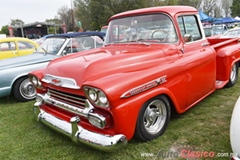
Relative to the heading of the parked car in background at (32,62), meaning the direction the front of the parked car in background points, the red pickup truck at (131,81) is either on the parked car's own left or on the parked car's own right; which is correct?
on the parked car's own left

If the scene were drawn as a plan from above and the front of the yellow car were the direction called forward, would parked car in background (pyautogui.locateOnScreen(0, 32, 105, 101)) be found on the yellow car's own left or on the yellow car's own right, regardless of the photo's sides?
on the yellow car's own left

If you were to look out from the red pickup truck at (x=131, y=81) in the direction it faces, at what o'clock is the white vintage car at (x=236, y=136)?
The white vintage car is roughly at 9 o'clock from the red pickup truck.

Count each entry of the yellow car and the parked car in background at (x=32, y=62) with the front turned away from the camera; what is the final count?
0

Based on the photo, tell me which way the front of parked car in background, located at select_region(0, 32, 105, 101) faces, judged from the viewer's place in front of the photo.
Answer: facing the viewer and to the left of the viewer

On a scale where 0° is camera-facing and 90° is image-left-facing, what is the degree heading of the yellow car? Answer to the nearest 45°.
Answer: approximately 90°

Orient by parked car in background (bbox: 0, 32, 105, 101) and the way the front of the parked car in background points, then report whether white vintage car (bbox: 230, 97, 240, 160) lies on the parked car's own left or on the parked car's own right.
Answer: on the parked car's own left
